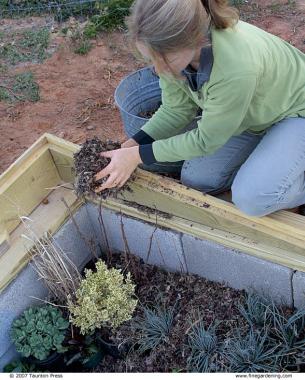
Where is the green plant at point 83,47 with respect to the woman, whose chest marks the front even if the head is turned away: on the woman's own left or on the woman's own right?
on the woman's own right

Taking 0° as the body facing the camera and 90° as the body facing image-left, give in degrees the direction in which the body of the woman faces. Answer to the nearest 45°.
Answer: approximately 45°

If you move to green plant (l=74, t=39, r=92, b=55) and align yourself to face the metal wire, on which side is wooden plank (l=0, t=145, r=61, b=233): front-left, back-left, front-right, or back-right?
back-left

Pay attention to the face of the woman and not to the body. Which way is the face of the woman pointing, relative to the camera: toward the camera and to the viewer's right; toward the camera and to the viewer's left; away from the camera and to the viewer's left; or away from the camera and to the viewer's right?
toward the camera and to the viewer's left

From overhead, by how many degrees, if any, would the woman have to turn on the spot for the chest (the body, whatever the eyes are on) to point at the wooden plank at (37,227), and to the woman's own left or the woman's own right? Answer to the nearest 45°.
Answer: approximately 45° to the woman's own right

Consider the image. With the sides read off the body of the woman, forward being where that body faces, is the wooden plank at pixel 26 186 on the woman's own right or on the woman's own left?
on the woman's own right
